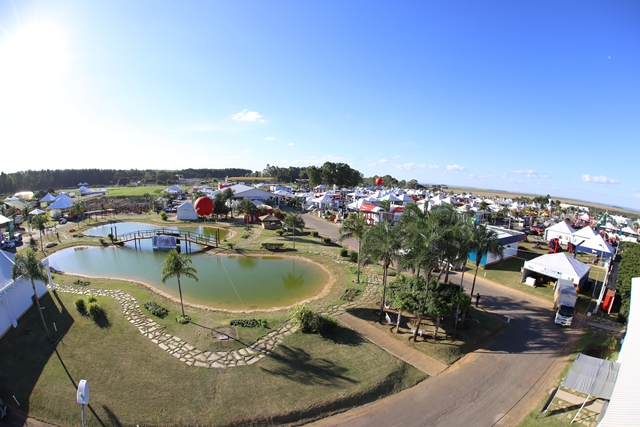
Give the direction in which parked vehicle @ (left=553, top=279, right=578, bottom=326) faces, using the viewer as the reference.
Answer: facing the viewer

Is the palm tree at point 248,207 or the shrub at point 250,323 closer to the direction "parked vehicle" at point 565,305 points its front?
the shrub

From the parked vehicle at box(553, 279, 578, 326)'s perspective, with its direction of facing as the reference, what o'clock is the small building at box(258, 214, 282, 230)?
The small building is roughly at 3 o'clock from the parked vehicle.

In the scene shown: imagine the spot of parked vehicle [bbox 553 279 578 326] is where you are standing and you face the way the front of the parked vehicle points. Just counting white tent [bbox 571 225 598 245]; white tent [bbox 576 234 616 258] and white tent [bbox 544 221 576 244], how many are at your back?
3

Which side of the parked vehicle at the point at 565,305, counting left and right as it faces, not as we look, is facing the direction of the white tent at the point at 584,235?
back

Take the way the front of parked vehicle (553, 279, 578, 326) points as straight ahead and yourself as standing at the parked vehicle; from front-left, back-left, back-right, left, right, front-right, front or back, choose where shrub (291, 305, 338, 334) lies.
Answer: front-right

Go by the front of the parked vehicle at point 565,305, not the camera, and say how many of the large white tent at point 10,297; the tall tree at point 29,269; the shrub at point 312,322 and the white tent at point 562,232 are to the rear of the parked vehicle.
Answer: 1

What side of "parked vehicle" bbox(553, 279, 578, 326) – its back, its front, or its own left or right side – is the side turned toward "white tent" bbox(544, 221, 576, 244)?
back

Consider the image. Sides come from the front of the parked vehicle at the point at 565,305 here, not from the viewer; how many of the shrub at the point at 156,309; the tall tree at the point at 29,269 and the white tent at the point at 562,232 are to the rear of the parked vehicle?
1

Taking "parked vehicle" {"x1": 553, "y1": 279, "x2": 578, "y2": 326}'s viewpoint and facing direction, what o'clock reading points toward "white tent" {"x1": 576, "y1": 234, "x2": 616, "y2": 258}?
The white tent is roughly at 6 o'clock from the parked vehicle.

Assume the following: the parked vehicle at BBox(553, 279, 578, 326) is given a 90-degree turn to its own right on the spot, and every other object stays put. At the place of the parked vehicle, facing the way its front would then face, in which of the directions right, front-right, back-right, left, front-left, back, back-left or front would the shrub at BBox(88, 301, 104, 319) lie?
front-left

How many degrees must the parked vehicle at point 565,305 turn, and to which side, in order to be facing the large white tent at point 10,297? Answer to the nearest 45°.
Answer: approximately 45° to its right

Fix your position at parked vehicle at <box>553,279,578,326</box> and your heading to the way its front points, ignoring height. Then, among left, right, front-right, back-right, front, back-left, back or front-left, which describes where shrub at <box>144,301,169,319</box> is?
front-right

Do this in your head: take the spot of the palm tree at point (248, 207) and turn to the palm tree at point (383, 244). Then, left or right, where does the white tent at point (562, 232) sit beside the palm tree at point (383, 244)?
left

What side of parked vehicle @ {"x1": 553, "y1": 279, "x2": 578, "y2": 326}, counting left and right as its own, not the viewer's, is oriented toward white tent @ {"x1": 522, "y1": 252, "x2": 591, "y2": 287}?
back

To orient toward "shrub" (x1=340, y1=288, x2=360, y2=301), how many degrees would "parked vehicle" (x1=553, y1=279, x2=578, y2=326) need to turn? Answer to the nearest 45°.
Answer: approximately 45° to its right

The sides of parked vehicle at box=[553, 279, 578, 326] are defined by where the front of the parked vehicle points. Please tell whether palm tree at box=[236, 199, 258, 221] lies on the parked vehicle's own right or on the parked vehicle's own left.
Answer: on the parked vehicle's own right

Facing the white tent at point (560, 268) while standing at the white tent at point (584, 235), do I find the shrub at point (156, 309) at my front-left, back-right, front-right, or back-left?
front-right

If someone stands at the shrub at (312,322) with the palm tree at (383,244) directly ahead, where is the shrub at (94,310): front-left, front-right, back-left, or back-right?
back-left

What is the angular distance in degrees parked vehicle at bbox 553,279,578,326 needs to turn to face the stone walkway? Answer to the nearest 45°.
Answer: approximately 45° to its right

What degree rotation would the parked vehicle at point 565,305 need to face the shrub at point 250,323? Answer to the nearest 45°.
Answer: approximately 45° to its right

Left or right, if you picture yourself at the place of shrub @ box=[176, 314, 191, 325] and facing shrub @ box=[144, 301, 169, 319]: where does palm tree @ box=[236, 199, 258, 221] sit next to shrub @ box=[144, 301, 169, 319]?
right
